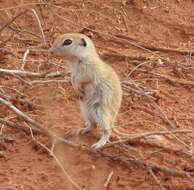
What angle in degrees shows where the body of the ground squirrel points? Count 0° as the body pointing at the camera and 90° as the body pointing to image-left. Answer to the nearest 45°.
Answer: approximately 90°
